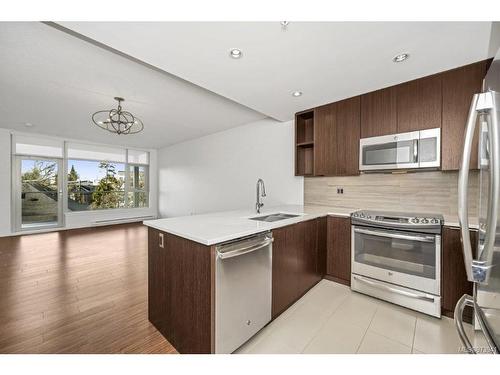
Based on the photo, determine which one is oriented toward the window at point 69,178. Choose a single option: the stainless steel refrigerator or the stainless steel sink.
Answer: the stainless steel refrigerator

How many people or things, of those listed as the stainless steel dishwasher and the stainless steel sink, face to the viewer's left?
0

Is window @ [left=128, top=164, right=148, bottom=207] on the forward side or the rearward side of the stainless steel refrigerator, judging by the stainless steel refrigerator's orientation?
on the forward side

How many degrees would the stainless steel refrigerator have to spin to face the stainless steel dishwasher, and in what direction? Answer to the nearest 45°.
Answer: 0° — it already faces it

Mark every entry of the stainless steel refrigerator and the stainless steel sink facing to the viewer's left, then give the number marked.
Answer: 1

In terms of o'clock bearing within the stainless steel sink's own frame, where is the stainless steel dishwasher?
The stainless steel dishwasher is roughly at 2 o'clock from the stainless steel sink.

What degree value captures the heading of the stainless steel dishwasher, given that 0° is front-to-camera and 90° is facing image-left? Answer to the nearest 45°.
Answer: approximately 315°

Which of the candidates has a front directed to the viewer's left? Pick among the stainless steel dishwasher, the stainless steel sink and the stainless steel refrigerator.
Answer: the stainless steel refrigerator

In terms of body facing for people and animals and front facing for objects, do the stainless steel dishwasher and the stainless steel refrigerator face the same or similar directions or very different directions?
very different directions

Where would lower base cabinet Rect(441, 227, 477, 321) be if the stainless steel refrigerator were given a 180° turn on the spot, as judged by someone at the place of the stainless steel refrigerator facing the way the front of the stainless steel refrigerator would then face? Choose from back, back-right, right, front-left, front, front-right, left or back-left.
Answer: left

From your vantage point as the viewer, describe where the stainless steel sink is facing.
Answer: facing the viewer and to the right of the viewer
